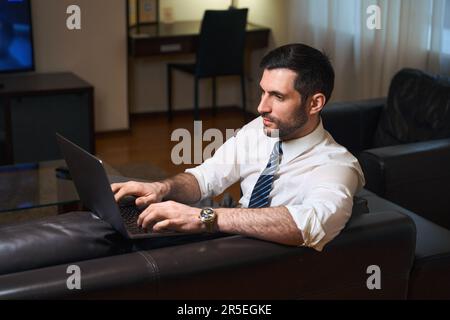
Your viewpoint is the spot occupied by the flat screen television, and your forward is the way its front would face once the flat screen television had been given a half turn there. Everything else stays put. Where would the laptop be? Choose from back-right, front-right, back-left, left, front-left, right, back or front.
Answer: back

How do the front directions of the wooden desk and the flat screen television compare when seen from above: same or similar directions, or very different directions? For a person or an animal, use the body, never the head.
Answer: same or similar directions

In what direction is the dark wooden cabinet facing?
toward the camera

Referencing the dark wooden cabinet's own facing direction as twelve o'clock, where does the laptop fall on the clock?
The laptop is roughly at 12 o'clock from the dark wooden cabinet.

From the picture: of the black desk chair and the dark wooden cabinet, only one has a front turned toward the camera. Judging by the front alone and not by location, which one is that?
the dark wooden cabinet

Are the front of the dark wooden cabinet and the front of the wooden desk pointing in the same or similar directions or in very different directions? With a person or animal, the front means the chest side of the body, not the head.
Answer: same or similar directions

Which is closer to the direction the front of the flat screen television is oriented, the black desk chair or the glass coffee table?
the glass coffee table

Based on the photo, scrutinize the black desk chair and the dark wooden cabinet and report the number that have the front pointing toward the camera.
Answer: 1

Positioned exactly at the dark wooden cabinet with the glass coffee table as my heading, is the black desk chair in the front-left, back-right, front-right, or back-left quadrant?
back-left

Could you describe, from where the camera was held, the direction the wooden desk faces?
facing the viewer

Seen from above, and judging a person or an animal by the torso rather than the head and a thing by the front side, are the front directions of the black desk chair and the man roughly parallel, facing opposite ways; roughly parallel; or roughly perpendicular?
roughly perpendicular

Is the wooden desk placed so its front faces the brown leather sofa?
yes
